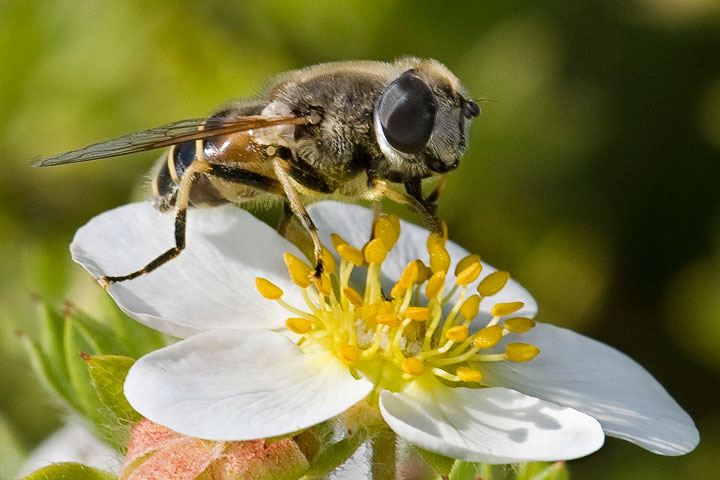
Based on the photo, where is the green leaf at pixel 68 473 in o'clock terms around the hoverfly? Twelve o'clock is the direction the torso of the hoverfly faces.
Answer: The green leaf is roughly at 4 o'clock from the hoverfly.

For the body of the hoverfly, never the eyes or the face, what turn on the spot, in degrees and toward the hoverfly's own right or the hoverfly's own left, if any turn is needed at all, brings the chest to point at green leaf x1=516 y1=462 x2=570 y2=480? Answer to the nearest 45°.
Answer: approximately 45° to the hoverfly's own right

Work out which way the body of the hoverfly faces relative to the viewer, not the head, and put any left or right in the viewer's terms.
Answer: facing to the right of the viewer
